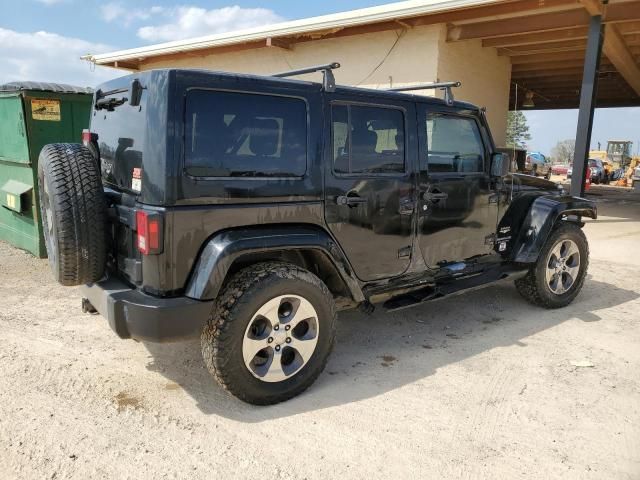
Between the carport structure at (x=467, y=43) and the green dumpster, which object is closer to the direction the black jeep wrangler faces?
the carport structure

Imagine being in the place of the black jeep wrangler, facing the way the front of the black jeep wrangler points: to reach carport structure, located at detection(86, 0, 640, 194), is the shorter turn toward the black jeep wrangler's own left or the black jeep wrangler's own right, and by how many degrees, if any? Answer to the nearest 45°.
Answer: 0° — it already faces it

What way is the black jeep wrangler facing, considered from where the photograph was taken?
facing away from the viewer and to the right of the viewer

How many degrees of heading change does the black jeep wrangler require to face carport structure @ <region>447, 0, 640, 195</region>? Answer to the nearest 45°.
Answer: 0° — it already faces it

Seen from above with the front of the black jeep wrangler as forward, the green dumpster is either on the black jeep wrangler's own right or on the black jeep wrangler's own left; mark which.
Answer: on the black jeep wrangler's own left

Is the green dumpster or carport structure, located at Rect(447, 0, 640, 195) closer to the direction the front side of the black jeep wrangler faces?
the carport structure
